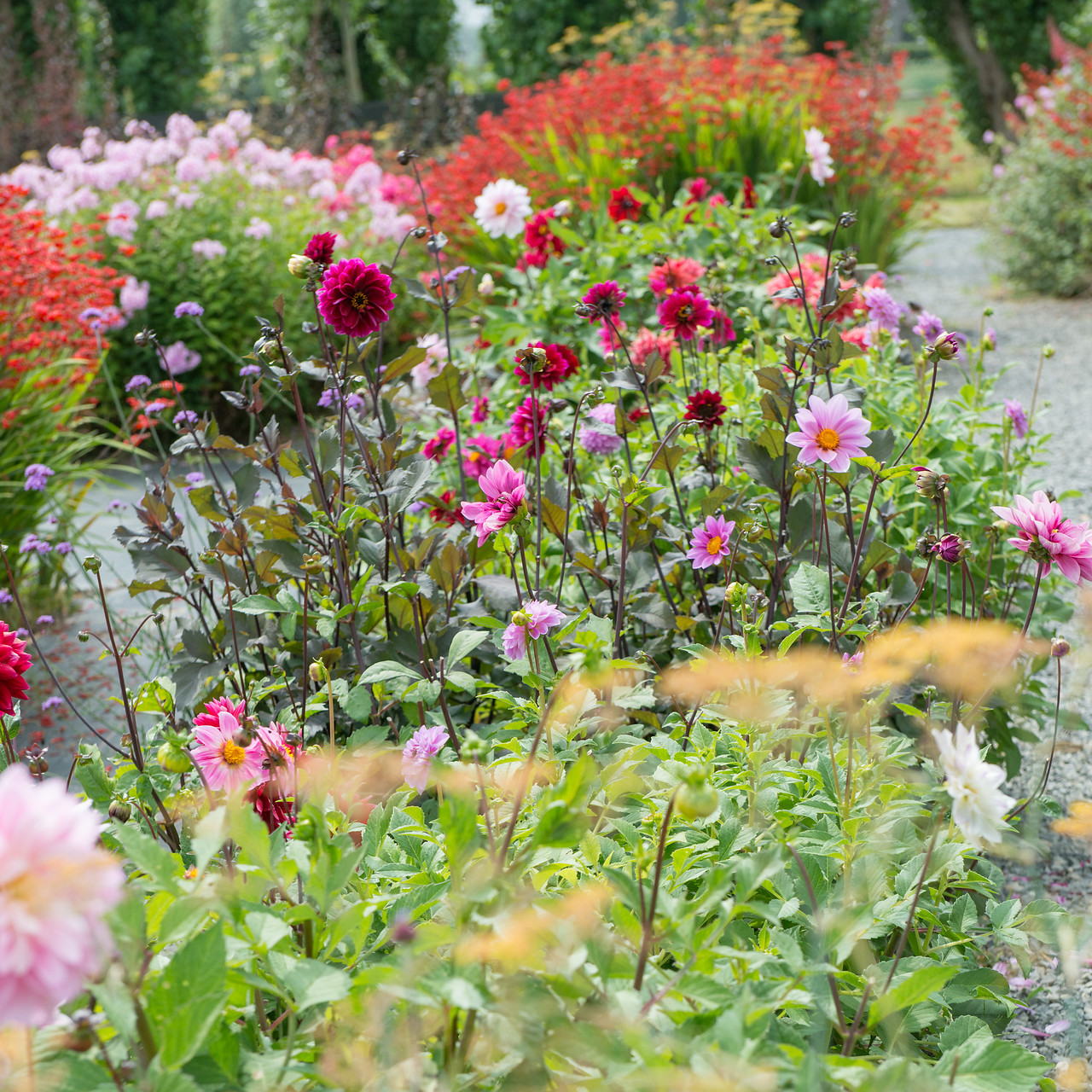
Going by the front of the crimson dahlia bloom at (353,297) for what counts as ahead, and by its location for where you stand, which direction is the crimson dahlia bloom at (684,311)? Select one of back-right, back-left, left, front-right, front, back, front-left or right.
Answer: back-left

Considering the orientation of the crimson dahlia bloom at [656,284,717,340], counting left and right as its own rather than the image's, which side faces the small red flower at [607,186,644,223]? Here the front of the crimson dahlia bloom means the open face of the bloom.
back

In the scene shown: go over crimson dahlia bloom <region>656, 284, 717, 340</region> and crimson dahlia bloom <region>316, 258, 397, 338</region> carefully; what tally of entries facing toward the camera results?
2

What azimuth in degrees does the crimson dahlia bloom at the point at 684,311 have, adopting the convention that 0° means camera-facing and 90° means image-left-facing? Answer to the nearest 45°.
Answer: approximately 0°
